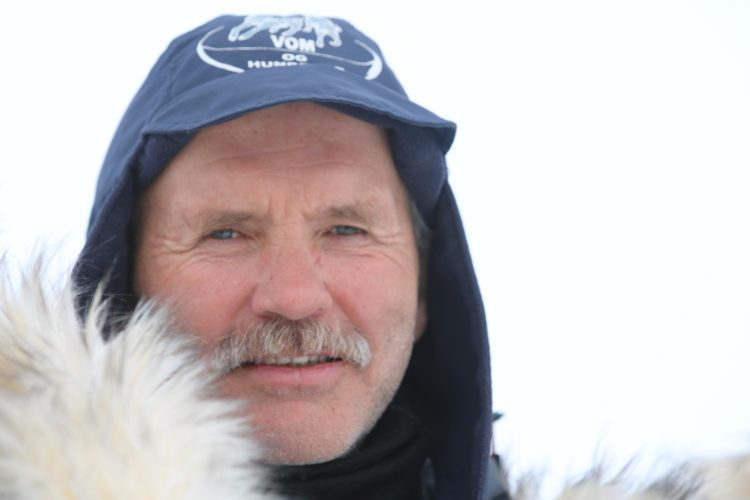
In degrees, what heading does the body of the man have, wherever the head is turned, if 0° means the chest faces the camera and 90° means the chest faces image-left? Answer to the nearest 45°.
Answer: approximately 0°
